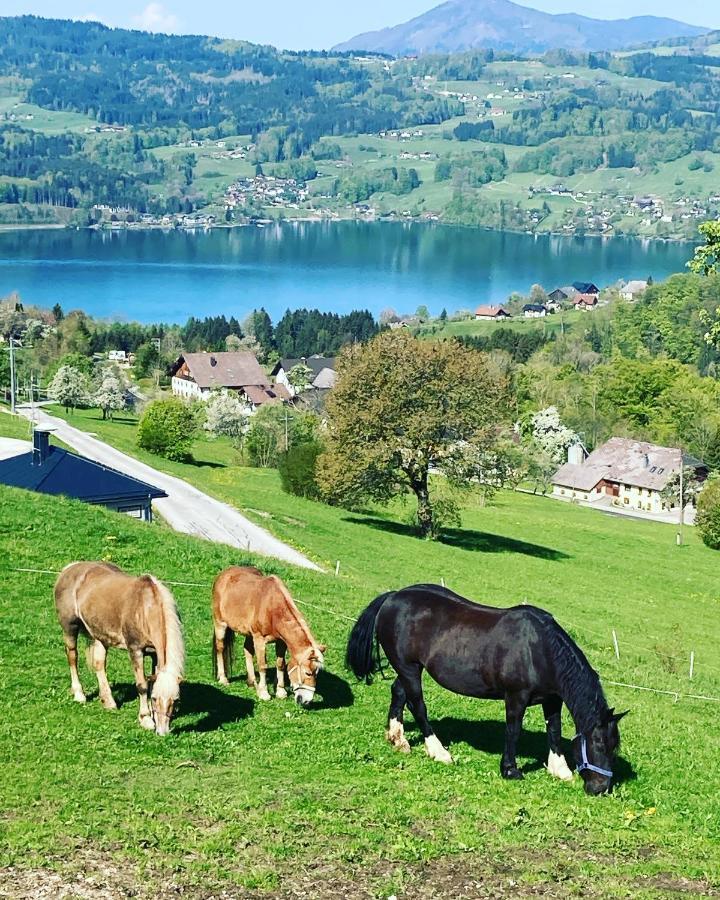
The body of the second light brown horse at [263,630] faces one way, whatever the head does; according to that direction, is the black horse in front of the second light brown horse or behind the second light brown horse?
in front

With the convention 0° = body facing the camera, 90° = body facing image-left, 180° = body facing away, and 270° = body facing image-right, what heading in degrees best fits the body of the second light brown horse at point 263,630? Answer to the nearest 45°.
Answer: approximately 315°

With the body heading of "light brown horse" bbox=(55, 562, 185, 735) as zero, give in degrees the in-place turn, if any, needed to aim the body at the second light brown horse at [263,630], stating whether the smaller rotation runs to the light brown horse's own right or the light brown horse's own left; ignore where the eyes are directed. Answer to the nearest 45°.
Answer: approximately 90° to the light brown horse's own left

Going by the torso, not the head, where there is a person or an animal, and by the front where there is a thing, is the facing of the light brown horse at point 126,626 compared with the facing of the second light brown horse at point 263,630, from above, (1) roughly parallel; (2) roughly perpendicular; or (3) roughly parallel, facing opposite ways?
roughly parallel

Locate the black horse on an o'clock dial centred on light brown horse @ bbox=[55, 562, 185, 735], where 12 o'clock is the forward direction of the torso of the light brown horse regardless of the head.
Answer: The black horse is roughly at 11 o'clock from the light brown horse.

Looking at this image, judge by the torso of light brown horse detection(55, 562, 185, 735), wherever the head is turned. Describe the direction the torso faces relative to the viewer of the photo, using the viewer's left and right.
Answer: facing the viewer and to the right of the viewer

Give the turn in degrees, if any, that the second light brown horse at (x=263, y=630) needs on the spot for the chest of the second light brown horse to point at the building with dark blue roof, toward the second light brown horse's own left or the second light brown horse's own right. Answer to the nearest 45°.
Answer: approximately 135° to the second light brown horse's own left

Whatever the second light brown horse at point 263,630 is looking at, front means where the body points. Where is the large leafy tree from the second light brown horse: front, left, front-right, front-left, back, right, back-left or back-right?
back-left

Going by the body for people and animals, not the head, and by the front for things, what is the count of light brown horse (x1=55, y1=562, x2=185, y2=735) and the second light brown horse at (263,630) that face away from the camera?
0

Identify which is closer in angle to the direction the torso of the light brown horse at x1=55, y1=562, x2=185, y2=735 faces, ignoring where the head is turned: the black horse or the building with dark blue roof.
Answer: the black horse

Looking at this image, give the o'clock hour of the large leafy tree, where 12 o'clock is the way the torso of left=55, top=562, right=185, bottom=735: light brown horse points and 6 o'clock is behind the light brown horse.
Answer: The large leafy tree is roughly at 8 o'clock from the light brown horse.

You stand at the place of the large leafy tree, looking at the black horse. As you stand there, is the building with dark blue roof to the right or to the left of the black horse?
right

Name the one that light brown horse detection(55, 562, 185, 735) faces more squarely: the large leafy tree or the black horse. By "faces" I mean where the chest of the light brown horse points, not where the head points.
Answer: the black horse
